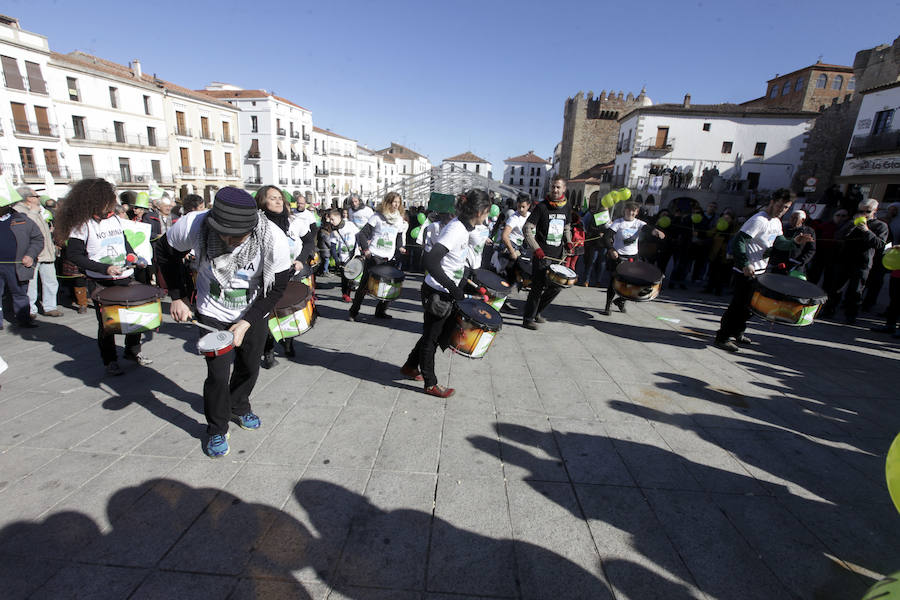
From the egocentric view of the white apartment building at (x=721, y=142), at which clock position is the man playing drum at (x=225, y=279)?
The man playing drum is roughly at 12 o'clock from the white apartment building.

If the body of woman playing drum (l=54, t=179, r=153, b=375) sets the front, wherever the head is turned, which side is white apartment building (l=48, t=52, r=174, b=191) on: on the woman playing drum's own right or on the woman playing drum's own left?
on the woman playing drum's own left

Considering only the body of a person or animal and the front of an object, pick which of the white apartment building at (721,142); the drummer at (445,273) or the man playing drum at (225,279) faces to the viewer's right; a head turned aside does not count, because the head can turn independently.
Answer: the drummer

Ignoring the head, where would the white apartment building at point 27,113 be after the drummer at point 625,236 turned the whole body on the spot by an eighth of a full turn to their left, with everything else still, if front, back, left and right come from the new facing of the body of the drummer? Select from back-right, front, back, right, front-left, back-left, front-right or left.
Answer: back-right

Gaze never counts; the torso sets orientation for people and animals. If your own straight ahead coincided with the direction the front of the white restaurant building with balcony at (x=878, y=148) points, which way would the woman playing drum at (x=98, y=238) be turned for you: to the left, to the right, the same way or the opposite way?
the opposite way

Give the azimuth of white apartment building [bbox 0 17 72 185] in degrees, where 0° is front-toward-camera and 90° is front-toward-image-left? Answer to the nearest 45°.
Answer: approximately 315°

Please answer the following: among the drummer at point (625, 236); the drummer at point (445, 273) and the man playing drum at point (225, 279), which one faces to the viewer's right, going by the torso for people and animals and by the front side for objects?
the drummer at point (445, 273)

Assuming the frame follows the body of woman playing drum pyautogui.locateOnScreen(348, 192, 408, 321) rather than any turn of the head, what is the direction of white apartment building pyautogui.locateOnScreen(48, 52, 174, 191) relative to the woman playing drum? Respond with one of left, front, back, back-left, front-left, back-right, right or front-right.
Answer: back

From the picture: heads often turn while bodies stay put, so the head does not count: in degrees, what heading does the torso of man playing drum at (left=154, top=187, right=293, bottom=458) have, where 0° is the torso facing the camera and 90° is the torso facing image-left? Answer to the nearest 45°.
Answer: approximately 0°

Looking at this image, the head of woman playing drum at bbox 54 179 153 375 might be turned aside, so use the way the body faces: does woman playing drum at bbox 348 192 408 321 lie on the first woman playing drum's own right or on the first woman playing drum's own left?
on the first woman playing drum's own left

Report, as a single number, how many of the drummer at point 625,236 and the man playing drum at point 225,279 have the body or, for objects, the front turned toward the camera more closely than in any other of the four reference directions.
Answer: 2

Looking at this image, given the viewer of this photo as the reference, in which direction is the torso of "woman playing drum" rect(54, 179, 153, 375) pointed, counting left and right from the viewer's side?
facing the viewer and to the right of the viewer
